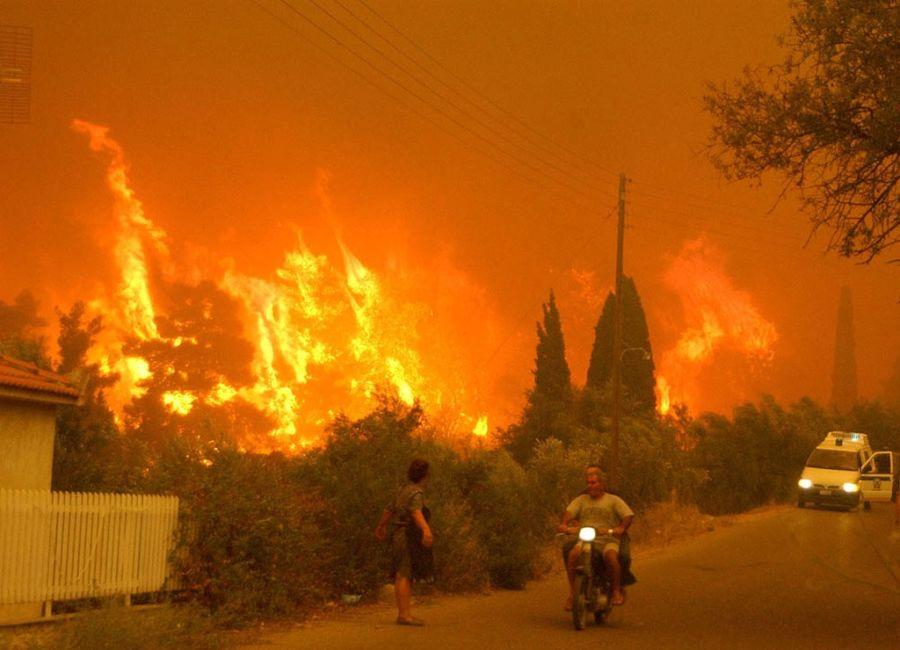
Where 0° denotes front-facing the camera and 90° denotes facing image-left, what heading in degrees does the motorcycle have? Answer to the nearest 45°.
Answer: approximately 0°

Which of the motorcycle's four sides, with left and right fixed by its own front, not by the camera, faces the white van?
back

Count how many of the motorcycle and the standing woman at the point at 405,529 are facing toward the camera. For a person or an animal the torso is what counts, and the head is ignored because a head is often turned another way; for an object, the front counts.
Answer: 1

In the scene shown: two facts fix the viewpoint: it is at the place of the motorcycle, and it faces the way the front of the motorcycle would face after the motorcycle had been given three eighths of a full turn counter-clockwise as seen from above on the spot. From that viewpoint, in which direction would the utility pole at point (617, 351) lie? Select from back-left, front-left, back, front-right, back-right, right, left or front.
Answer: front-left

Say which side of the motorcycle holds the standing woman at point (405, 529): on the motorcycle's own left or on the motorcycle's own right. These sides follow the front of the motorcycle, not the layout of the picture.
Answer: on the motorcycle's own right

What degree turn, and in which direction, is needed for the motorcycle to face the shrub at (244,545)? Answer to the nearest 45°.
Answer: approximately 90° to its right
